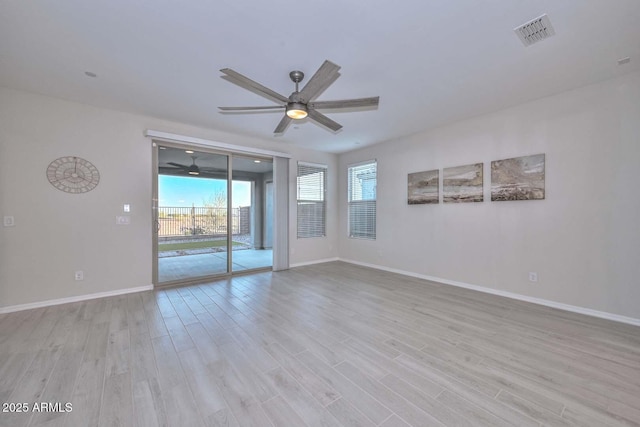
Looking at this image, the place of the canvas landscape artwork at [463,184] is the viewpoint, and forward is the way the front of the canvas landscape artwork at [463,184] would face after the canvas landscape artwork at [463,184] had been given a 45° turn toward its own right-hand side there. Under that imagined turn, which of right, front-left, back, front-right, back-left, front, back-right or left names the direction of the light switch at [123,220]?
front-left

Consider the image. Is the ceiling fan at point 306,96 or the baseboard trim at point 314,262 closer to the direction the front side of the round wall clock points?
the ceiling fan

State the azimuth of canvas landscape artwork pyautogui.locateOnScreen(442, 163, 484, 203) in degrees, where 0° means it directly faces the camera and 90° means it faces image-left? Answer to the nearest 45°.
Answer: approximately 45°

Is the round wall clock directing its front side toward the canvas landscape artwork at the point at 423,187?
no

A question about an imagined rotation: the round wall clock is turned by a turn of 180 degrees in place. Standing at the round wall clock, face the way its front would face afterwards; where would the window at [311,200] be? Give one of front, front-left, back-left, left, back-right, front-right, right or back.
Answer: right

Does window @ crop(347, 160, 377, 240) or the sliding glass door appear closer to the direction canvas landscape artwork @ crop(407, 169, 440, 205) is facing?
the sliding glass door

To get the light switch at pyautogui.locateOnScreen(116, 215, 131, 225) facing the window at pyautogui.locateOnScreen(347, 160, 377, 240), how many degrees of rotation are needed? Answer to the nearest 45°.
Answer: approximately 90° to its left

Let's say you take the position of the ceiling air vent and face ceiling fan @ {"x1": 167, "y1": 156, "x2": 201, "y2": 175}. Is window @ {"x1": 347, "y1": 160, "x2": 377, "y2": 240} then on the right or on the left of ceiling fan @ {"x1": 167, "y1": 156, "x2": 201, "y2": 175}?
right

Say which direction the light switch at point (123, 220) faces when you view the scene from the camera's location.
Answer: facing the viewer

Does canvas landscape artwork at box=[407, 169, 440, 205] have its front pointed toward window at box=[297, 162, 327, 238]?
no

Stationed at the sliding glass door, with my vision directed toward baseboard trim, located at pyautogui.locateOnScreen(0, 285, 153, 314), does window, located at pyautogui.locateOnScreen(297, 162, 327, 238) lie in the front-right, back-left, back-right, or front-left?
back-left

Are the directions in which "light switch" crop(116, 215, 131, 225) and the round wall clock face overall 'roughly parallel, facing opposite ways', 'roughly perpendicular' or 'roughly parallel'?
roughly parallel

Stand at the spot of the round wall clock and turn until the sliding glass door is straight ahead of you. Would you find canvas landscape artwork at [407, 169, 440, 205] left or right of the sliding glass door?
right

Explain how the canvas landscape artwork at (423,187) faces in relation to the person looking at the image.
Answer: facing the viewer and to the left of the viewer

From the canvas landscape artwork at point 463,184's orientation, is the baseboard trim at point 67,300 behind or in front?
in front

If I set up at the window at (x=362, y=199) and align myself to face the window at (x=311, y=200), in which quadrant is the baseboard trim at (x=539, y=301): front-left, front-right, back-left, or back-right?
back-left

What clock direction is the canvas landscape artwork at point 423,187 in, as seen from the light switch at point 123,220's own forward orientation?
The canvas landscape artwork is roughly at 10 o'clock from the light switch.

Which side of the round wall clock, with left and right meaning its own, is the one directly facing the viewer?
front
